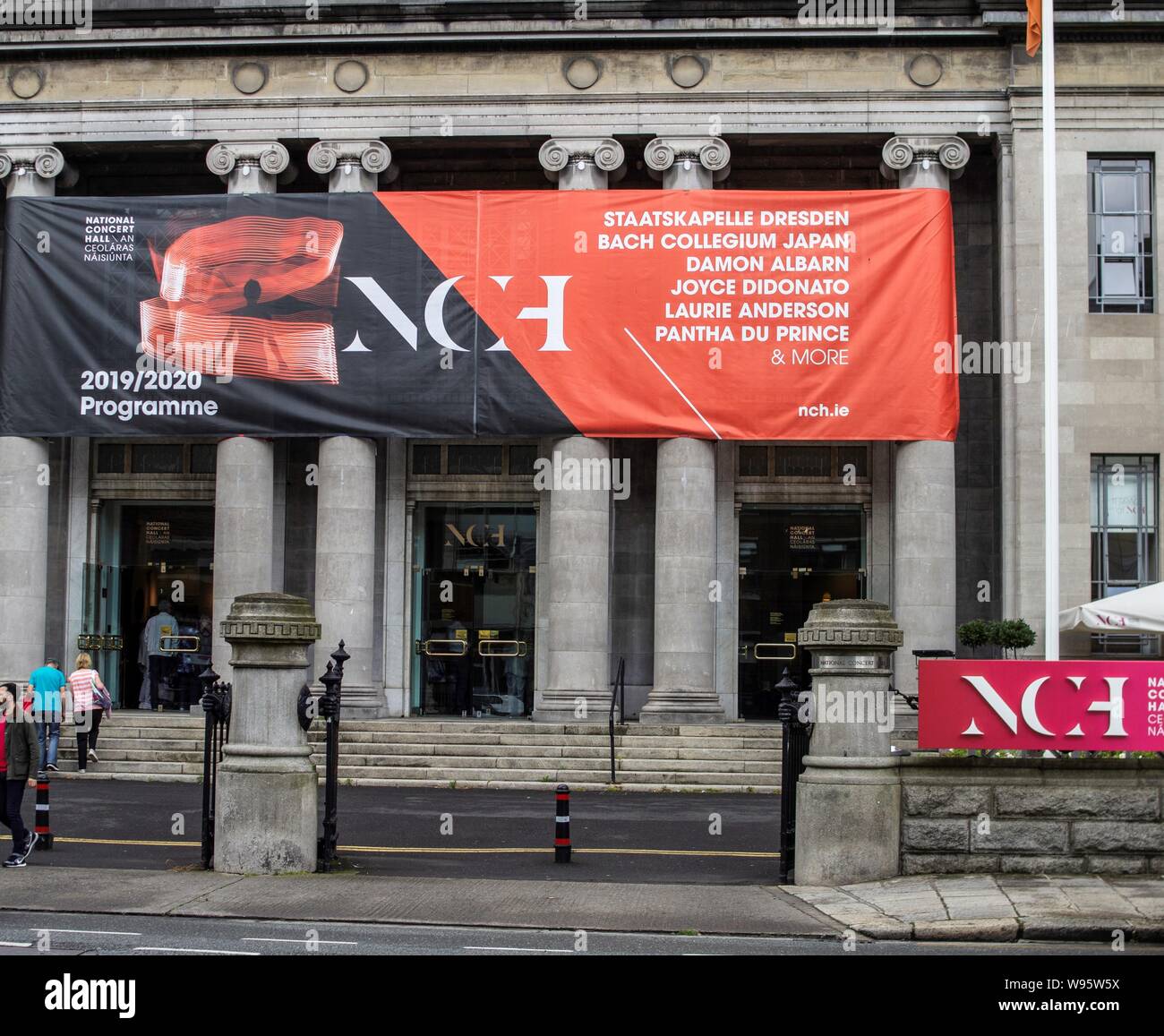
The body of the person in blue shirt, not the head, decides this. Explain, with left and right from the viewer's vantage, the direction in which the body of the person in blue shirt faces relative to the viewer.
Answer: facing away from the viewer

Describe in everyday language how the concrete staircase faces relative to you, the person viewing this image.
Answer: facing the viewer

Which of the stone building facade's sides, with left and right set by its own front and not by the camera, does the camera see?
front

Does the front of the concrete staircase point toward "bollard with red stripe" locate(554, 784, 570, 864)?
yes

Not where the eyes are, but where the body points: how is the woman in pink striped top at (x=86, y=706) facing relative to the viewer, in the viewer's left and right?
facing away from the viewer

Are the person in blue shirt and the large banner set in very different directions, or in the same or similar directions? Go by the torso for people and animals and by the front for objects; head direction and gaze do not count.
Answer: very different directions

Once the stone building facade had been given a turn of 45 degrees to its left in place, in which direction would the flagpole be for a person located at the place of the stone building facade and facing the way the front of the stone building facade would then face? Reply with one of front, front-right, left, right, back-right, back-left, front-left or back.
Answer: front

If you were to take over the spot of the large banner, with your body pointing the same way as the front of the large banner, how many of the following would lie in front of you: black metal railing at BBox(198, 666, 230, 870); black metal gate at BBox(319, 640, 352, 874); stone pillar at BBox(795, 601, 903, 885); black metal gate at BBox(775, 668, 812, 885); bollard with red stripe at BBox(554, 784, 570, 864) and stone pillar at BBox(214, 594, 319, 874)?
6

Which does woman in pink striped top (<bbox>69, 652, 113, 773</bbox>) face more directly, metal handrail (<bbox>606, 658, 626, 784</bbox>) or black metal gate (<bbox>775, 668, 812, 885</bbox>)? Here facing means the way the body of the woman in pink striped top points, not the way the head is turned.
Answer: the metal handrail

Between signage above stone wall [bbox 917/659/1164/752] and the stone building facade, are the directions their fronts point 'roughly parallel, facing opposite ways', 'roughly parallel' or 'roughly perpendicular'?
roughly parallel

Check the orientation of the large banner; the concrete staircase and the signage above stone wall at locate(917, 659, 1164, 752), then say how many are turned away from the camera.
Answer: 0

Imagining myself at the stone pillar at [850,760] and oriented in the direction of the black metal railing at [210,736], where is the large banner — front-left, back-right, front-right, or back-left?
front-right

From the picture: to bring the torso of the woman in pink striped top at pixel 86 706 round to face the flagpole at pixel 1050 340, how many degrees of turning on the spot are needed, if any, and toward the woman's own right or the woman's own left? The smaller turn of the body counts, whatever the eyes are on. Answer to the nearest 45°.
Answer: approximately 135° to the woman's own right

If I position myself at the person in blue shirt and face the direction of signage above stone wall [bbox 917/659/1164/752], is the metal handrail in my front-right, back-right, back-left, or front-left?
front-left

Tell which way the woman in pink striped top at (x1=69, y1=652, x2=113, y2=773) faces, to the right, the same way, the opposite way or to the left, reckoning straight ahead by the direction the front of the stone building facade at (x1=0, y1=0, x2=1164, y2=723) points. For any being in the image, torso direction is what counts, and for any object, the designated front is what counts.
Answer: the opposite way

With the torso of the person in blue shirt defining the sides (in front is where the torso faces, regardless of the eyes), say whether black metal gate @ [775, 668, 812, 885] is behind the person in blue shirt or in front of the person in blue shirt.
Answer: behind

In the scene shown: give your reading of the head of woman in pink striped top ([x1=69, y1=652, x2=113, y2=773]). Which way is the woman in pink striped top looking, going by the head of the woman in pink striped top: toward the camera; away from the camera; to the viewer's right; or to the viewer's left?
away from the camera

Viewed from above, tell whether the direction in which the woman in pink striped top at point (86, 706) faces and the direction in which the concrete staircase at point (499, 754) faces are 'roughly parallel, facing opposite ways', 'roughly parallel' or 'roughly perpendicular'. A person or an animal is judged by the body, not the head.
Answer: roughly parallel, facing opposite ways
